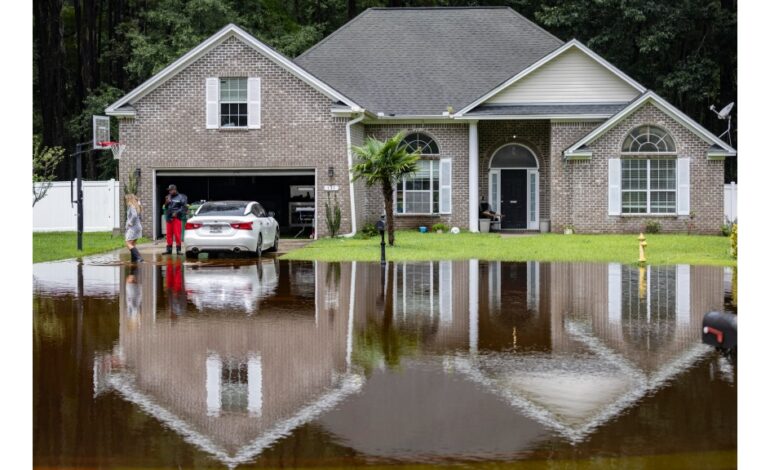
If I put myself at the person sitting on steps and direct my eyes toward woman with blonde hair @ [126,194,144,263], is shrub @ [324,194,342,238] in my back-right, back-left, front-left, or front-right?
front-right

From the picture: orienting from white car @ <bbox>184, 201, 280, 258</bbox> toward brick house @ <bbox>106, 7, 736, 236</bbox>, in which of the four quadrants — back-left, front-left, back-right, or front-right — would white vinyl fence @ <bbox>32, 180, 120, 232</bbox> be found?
front-left

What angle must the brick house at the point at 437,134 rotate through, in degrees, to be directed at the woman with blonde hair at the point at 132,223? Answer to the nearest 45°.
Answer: approximately 45° to its right

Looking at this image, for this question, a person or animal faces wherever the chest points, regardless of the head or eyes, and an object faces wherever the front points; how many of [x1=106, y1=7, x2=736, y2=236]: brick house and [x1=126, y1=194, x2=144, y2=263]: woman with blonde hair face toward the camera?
1

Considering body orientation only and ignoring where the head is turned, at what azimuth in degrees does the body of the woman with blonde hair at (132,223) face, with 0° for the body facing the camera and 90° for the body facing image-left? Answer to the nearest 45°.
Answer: approximately 270°

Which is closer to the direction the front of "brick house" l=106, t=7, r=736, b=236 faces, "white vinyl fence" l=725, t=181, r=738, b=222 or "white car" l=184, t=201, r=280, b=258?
the white car

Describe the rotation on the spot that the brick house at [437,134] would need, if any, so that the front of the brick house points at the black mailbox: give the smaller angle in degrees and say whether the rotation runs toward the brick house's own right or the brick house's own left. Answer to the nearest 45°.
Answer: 0° — it already faces it

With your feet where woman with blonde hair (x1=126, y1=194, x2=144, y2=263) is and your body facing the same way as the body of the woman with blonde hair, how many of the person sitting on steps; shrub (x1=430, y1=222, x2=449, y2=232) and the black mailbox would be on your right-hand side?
1

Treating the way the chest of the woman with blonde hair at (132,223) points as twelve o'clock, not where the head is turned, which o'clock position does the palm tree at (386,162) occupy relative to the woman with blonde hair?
The palm tree is roughly at 11 o'clock from the woman with blonde hair.

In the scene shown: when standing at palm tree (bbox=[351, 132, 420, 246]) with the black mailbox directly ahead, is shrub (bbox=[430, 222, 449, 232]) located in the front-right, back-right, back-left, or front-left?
back-left

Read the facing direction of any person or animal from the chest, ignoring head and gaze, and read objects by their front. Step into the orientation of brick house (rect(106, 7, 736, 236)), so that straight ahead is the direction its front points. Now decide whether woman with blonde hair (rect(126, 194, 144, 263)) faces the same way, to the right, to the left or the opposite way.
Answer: to the left

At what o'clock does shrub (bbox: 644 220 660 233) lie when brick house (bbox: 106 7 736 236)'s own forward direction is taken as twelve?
The shrub is roughly at 9 o'clock from the brick house.

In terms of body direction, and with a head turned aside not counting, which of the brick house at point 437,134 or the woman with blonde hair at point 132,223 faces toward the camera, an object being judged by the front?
the brick house

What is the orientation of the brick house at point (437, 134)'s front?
toward the camera

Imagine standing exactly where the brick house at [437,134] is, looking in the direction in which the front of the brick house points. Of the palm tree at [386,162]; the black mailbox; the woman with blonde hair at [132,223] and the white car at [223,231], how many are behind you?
0
